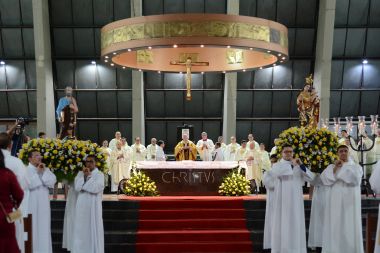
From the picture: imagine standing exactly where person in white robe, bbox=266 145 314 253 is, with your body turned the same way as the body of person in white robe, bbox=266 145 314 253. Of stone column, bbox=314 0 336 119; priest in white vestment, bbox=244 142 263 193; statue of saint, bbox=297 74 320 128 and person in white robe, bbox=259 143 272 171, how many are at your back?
4

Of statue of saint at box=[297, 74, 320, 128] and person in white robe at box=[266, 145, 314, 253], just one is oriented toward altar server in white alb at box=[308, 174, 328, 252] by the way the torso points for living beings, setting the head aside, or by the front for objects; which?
the statue of saint

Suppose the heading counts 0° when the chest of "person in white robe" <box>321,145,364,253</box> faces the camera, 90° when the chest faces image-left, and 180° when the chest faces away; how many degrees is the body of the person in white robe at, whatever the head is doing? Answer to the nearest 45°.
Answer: approximately 0°

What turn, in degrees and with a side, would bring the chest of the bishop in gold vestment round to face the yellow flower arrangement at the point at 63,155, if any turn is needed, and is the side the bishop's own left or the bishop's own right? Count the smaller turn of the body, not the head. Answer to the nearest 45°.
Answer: approximately 45° to the bishop's own right

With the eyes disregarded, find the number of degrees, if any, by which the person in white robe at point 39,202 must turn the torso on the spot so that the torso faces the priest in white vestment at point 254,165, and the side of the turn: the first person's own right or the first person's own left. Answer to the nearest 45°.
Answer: approximately 90° to the first person's own left

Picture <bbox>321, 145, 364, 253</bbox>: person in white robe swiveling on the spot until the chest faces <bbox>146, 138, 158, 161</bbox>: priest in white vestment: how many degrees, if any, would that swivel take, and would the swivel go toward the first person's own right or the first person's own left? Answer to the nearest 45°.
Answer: approximately 135° to the first person's own right

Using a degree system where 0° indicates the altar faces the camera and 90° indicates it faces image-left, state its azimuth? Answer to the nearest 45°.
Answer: approximately 0°
